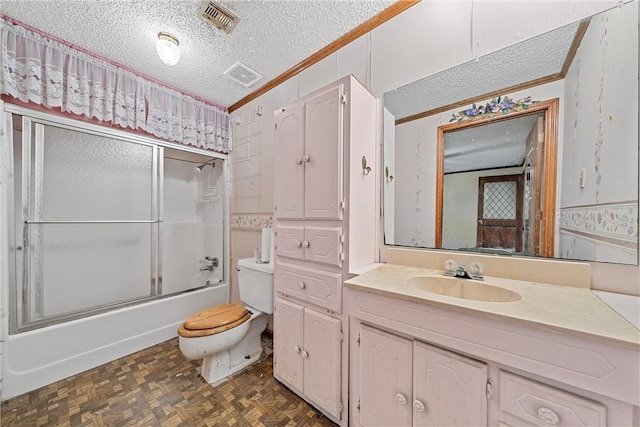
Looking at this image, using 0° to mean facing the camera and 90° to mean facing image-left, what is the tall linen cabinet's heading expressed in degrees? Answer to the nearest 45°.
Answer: approximately 45°

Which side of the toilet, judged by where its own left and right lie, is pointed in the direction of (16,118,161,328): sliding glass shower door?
right

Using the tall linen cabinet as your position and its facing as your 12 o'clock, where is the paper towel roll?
The paper towel roll is roughly at 3 o'clock from the tall linen cabinet.

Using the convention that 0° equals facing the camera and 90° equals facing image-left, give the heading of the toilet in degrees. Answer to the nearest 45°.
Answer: approximately 45°

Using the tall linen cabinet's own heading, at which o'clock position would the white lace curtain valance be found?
The white lace curtain valance is roughly at 2 o'clock from the tall linen cabinet.
